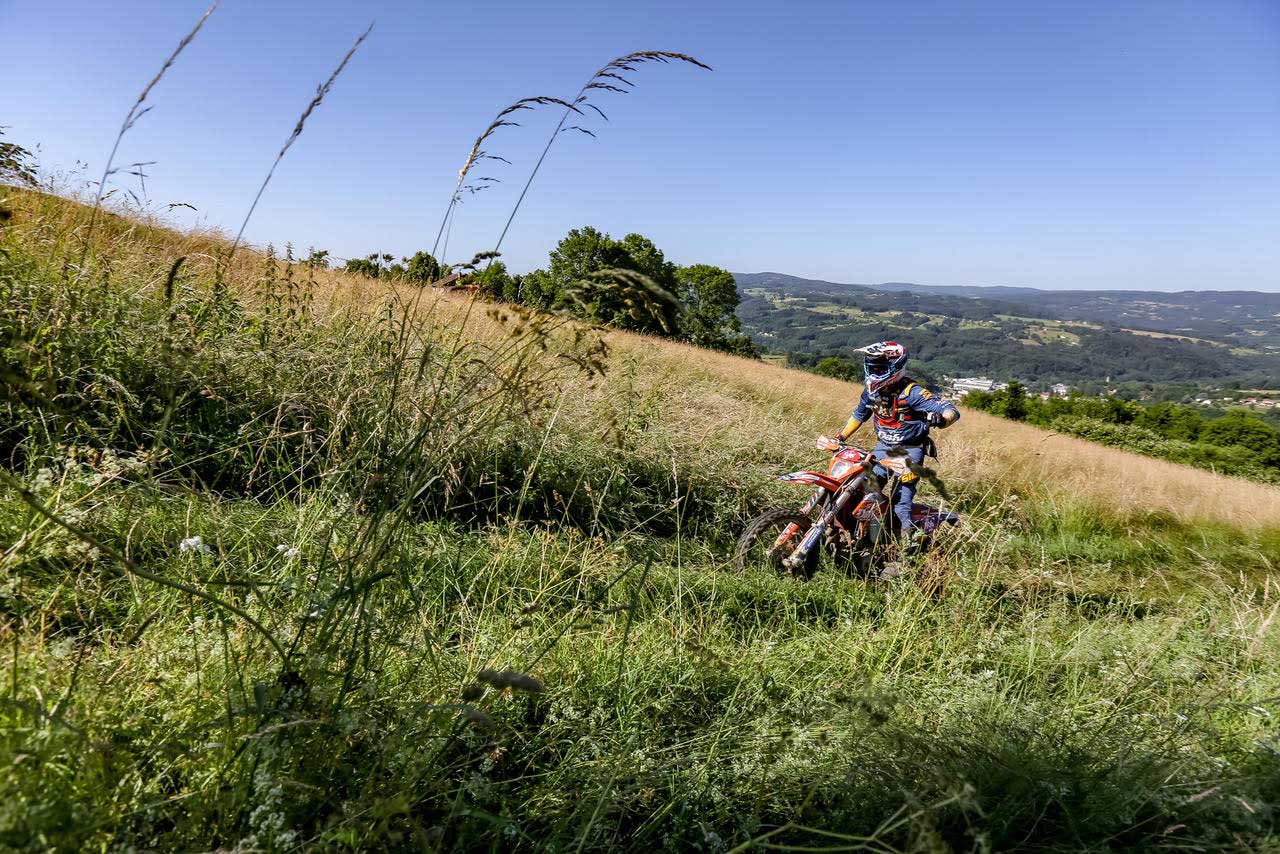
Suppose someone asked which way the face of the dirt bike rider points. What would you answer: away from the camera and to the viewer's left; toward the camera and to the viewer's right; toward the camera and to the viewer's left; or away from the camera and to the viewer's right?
toward the camera and to the viewer's left

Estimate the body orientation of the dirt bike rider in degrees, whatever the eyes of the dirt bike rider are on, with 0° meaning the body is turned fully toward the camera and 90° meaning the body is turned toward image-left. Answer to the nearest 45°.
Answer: approximately 45°

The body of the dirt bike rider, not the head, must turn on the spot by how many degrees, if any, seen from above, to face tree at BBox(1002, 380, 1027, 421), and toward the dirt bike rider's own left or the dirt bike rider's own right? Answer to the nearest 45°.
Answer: approximately 135° to the dirt bike rider's own right

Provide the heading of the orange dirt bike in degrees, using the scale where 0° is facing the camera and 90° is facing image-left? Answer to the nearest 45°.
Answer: approximately 45°
